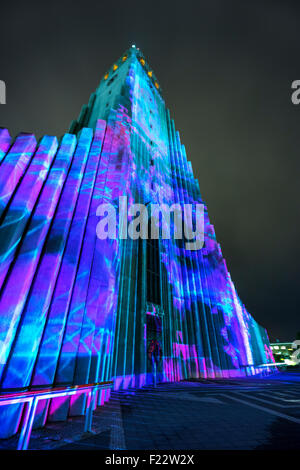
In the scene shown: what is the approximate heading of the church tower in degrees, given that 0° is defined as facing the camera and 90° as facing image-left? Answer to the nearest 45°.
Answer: approximately 315°
